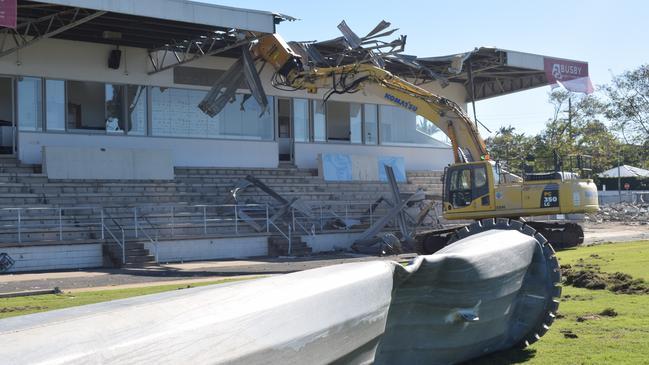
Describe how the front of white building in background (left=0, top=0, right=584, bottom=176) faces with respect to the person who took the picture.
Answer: facing the viewer and to the right of the viewer

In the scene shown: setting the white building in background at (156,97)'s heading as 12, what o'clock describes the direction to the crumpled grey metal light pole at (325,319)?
The crumpled grey metal light pole is roughly at 1 o'clock from the white building in background.

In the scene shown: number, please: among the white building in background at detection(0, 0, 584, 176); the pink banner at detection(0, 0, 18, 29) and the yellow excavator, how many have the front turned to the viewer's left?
1

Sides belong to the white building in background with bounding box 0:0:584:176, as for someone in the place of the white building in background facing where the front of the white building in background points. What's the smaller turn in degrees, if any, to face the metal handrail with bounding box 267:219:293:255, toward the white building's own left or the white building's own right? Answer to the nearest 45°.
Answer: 0° — it already faces it

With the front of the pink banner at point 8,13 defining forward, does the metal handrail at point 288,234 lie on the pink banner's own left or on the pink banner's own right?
on the pink banner's own left

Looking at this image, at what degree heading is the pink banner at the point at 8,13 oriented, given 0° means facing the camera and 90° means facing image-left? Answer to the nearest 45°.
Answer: approximately 0°

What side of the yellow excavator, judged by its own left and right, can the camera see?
left

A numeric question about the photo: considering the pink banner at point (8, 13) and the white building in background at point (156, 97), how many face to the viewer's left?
0

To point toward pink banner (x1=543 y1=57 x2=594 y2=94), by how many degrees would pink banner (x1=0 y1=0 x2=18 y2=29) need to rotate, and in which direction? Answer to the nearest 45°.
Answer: approximately 90° to its left

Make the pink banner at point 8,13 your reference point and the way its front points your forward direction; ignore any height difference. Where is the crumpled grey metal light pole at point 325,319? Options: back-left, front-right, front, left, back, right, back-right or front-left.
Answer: front
